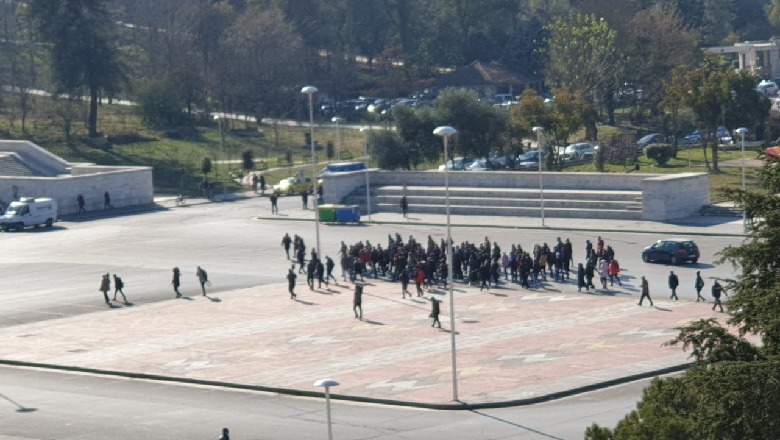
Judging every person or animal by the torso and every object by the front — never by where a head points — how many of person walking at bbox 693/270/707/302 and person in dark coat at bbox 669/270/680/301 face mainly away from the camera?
0

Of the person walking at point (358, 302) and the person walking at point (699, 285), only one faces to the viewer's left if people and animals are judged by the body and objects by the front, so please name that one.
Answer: the person walking at point (699, 285)

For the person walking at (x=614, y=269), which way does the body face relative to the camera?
to the viewer's left

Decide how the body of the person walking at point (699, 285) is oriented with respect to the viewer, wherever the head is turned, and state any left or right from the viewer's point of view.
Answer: facing to the left of the viewer

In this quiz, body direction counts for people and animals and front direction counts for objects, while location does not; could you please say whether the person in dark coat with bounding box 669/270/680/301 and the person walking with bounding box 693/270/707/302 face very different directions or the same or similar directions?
same or similar directions

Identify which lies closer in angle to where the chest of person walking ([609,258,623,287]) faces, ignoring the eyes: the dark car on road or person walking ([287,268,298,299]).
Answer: the person walking

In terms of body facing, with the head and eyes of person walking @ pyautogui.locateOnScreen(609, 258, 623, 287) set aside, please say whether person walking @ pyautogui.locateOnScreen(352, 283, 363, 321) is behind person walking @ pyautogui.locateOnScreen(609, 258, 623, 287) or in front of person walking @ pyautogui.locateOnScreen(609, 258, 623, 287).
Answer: in front

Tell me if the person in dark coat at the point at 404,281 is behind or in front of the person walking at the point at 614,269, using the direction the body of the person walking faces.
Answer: in front

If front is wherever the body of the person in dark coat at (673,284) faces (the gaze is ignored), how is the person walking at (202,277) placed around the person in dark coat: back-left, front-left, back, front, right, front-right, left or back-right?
front

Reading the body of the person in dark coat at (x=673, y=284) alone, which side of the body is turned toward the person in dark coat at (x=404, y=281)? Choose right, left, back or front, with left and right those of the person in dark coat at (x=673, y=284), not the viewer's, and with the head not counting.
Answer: front

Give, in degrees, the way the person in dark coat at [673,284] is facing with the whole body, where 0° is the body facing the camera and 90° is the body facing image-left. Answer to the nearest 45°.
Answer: approximately 90°

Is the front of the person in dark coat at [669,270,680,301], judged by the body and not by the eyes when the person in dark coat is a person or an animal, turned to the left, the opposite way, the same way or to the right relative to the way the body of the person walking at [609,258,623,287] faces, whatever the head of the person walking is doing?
the same way

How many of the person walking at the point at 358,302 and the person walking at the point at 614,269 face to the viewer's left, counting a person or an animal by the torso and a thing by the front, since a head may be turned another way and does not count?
1
